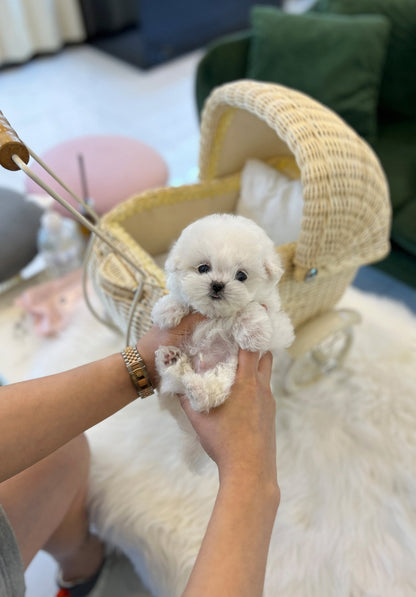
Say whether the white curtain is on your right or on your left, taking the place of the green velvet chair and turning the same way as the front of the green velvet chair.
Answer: on your right

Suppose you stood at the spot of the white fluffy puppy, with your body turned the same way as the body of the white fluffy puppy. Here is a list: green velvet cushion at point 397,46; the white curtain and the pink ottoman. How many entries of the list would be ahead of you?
0

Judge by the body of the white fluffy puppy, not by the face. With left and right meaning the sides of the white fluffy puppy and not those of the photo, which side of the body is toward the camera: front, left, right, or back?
front

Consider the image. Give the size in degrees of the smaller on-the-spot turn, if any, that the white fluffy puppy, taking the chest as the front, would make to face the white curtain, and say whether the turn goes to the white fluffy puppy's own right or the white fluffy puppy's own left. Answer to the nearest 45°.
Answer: approximately 180°

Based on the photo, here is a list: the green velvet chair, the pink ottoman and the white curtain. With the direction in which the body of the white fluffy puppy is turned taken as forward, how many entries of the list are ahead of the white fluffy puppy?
0

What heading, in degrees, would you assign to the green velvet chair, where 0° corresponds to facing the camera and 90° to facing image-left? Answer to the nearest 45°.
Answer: approximately 45°

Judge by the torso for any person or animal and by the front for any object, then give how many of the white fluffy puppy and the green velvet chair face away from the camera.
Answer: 0

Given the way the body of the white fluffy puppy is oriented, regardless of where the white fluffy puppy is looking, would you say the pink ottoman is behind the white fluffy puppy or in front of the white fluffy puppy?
behind
